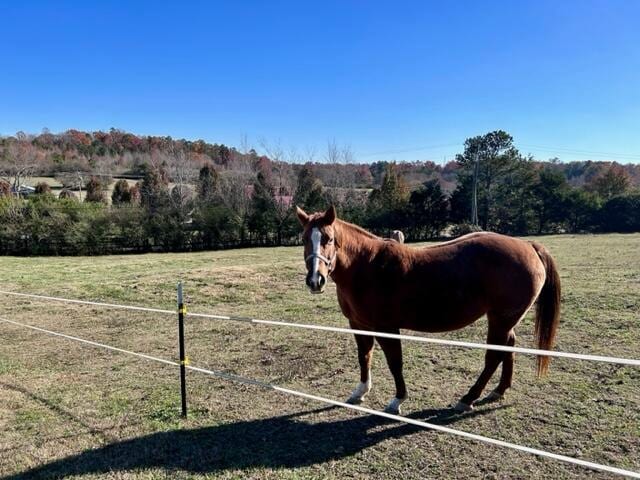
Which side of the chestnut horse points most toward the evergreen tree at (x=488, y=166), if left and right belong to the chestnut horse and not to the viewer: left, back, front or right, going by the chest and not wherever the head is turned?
right

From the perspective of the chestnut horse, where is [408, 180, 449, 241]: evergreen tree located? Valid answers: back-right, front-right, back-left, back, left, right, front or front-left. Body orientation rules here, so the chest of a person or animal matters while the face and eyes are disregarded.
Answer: right

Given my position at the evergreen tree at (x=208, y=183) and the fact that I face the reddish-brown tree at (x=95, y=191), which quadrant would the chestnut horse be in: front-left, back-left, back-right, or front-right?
back-left

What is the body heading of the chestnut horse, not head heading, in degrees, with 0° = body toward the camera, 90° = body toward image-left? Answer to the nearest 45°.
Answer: approximately 90°

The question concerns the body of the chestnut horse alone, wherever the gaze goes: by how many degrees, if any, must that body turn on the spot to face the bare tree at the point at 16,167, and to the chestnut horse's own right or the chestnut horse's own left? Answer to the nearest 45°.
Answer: approximately 45° to the chestnut horse's own right

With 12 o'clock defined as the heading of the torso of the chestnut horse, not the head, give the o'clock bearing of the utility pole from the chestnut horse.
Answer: The utility pole is roughly at 3 o'clock from the chestnut horse.

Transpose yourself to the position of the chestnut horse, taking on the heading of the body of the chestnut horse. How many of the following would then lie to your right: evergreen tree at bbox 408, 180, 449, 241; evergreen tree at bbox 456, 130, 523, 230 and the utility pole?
3
